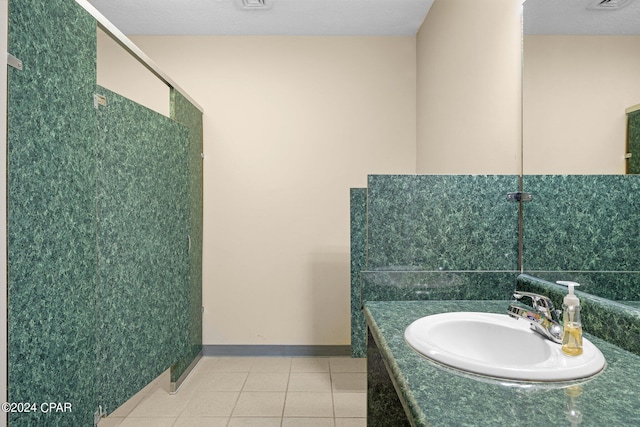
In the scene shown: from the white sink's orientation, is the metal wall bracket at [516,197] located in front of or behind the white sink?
behind

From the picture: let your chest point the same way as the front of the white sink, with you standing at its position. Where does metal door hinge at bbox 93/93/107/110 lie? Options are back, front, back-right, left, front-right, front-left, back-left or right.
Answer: front-right

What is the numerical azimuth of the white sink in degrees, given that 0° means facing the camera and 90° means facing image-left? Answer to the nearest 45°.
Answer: approximately 45°

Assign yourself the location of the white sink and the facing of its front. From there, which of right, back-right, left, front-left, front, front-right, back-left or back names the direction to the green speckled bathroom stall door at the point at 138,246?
front-right

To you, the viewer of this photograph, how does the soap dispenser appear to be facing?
facing to the left of the viewer

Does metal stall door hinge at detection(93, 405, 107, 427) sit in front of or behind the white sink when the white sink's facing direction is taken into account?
in front

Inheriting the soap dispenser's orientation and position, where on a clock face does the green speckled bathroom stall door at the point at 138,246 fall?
The green speckled bathroom stall door is roughly at 12 o'clock from the soap dispenser.

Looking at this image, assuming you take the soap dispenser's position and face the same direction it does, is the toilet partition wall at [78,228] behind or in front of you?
in front

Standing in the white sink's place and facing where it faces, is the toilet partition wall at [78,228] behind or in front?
in front
